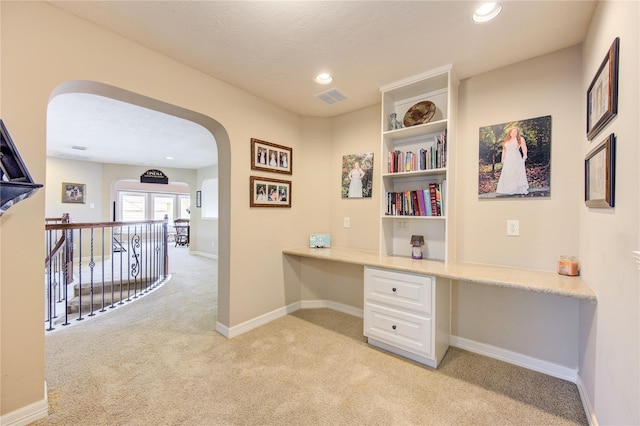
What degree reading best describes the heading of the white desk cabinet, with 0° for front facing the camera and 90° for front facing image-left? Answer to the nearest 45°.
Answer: approximately 45°

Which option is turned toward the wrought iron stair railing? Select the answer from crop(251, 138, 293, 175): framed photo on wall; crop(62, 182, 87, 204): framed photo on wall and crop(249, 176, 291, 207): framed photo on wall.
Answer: crop(62, 182, 87, 204): framed photo on wall

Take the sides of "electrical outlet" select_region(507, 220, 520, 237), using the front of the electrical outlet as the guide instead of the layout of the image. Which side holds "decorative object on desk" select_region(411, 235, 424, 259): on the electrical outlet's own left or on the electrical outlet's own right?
on the electrical outlet's own right

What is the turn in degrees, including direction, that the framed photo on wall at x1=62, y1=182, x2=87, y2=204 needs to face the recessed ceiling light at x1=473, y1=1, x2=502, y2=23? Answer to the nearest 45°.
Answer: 0° — it already faces it

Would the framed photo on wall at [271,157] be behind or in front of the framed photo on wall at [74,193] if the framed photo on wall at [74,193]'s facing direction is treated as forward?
in front

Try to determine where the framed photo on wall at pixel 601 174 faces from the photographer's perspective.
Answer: facing to the left of the viewer

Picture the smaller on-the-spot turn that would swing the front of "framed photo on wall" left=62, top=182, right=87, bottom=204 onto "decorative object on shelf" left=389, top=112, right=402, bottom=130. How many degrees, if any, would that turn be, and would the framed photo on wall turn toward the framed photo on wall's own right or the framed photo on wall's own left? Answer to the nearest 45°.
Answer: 0° — it already faces it

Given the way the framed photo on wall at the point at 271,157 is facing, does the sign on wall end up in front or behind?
behind

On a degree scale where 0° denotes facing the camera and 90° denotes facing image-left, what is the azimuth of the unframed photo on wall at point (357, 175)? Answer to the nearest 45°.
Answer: approximately 45°

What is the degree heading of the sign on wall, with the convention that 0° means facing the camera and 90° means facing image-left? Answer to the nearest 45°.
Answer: approximately 0°
